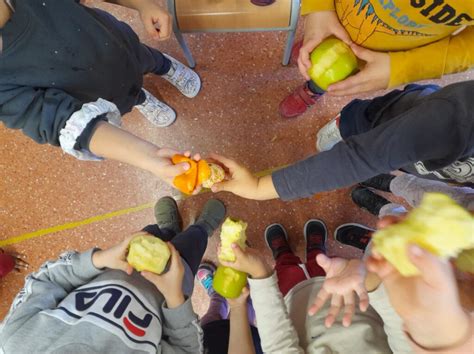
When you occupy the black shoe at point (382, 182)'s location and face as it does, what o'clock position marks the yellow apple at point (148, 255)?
The yellow apple is roughly at 10 o'clock from the black shoe.

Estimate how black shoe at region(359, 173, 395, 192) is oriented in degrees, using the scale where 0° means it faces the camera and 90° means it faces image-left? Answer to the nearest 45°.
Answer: approximately 90°
